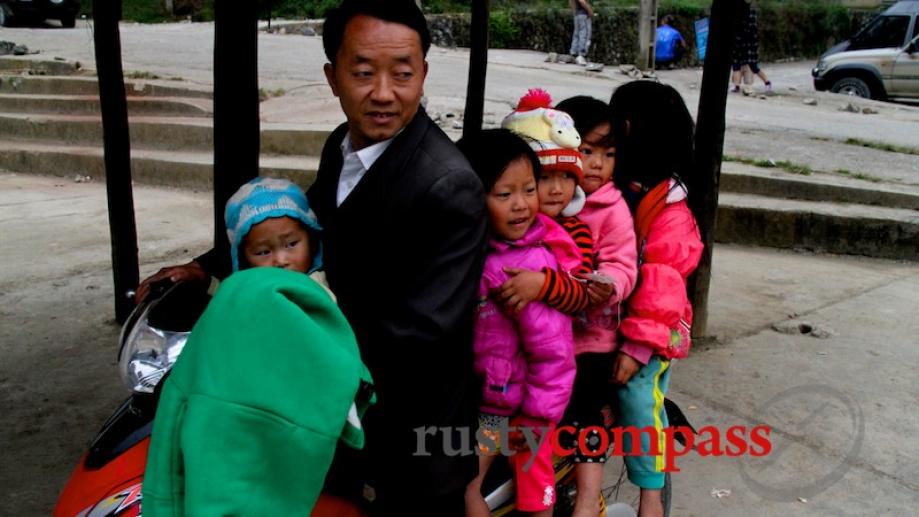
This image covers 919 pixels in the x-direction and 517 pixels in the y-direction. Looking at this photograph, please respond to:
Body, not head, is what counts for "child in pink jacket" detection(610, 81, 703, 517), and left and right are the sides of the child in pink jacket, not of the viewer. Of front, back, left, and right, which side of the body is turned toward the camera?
left

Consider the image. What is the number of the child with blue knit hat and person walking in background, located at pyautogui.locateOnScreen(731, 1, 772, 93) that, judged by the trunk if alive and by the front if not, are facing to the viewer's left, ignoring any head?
1

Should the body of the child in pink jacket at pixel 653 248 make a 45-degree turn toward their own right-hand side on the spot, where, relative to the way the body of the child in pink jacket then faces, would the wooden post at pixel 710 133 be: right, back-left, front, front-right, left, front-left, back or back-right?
front-right

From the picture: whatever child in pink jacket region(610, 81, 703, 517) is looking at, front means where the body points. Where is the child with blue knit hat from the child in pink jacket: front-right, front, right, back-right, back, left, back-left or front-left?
front-left

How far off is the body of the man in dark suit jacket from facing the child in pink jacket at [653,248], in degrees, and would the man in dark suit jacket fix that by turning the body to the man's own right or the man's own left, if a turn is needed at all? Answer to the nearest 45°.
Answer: approximately 180°

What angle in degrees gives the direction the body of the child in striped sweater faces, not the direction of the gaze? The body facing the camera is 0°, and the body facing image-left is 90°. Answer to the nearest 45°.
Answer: approximately 45°

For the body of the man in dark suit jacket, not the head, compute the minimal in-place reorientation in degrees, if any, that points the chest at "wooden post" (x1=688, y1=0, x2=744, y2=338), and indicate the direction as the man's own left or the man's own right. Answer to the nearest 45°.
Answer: approximately 180°
